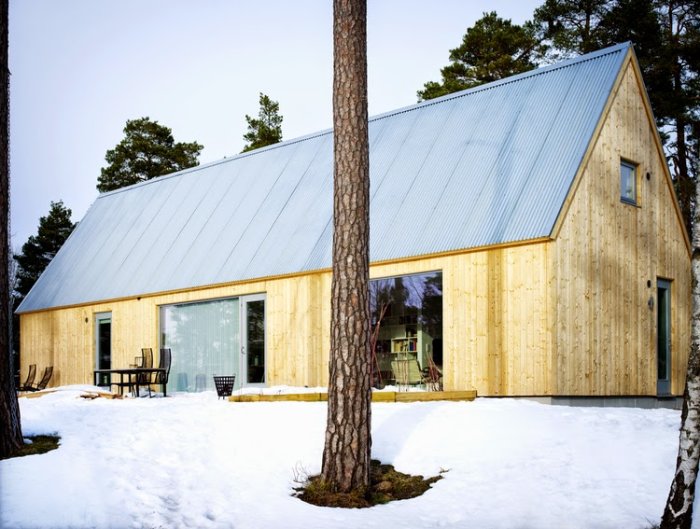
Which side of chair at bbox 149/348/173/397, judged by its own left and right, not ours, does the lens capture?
left

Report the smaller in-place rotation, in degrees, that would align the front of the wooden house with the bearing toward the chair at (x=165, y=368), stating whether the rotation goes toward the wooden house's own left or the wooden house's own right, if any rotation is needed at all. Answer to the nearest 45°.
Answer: approximately 90° to the wooden house's own right

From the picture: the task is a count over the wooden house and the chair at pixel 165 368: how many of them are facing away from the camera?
0

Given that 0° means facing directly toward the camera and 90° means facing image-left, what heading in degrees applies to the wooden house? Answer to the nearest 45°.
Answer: approximately 45°

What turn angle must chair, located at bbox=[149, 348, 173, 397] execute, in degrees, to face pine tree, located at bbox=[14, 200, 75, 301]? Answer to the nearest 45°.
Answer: approximately 90° to its right

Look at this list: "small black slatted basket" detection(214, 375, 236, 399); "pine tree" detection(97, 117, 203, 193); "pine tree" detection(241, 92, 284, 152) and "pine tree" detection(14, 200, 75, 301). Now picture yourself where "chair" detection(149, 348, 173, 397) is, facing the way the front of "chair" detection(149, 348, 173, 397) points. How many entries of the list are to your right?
3

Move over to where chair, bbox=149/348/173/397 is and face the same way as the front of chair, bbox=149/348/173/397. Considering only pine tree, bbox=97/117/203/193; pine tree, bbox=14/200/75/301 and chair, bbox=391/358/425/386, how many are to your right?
2

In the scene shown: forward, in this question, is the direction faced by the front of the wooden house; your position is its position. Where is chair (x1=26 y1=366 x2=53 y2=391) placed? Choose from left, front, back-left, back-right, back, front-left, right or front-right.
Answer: right

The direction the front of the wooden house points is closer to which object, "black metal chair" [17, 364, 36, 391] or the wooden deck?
the wooden deck

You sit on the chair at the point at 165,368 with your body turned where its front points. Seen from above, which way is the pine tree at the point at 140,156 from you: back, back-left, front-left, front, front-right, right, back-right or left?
right

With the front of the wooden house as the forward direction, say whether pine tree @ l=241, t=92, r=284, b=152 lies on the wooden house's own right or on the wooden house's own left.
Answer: on the wooden house's own right
